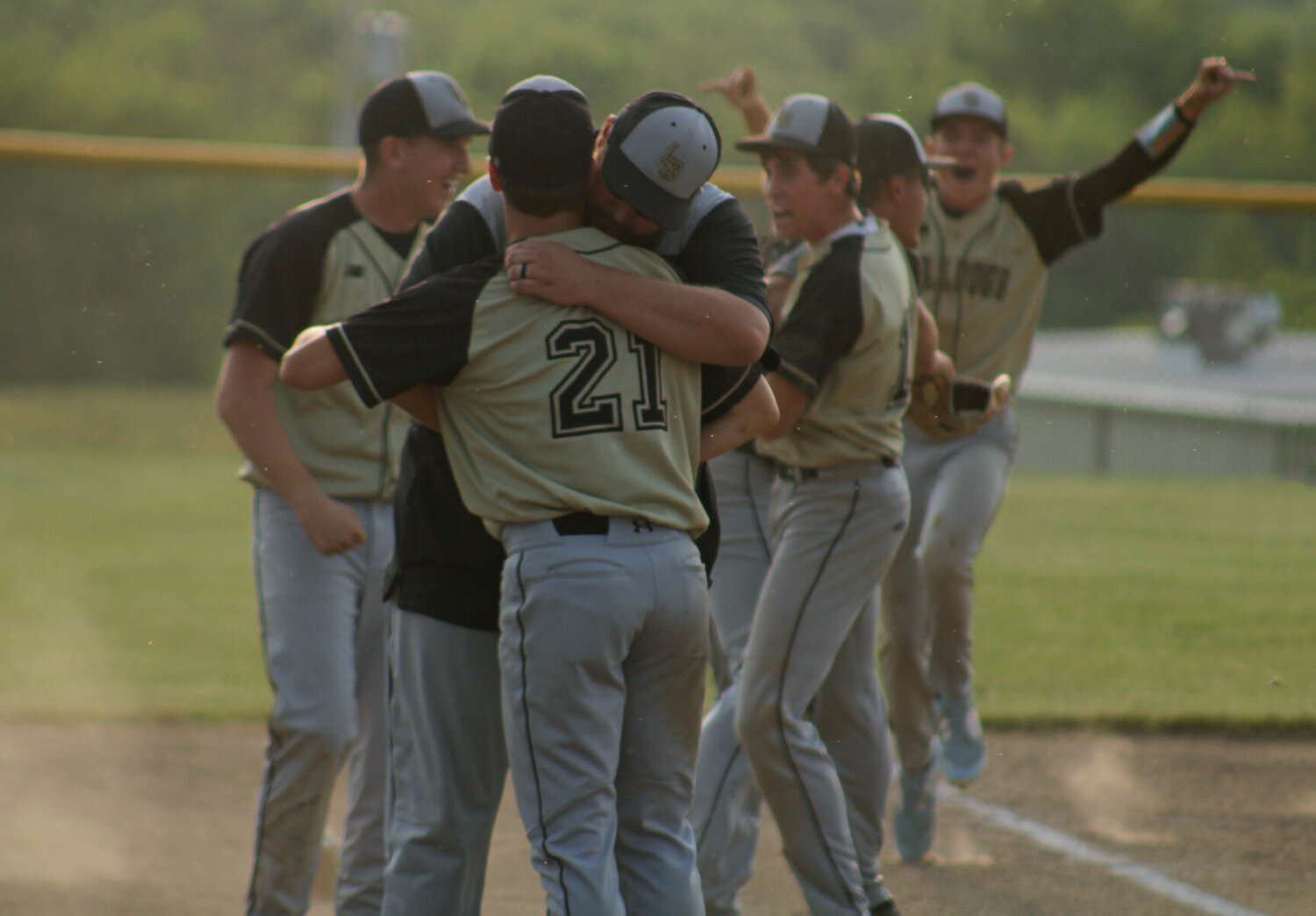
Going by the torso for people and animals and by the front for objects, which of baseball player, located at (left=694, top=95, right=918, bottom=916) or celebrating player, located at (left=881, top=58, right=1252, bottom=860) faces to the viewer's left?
the baseball player

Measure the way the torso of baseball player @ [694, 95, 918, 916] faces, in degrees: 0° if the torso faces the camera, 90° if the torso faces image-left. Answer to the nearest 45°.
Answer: approximately 90°

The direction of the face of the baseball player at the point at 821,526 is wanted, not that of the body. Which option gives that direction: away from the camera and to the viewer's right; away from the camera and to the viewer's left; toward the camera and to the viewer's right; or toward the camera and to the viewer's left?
toward the camera and to the viewer's left

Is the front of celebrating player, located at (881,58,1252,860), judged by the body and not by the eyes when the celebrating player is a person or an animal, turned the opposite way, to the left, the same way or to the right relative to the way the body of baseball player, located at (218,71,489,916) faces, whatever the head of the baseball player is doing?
to the right

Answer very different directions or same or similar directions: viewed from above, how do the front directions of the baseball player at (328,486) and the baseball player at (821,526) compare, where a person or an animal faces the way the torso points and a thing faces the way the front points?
very different directions

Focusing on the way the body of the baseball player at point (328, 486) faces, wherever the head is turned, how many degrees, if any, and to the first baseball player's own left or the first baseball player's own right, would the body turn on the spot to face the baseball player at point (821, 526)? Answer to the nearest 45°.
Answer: approximately 45° to the first baseball player's own left

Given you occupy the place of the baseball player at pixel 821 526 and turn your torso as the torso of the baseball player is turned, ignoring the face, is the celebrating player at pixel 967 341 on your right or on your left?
on your right

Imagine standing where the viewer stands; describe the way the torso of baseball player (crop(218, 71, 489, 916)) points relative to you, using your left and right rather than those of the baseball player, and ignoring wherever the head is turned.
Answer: facing the viewer and to the right of the viewer

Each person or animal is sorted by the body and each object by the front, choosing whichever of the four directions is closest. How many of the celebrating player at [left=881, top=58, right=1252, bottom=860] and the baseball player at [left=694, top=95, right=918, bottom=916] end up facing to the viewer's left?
1

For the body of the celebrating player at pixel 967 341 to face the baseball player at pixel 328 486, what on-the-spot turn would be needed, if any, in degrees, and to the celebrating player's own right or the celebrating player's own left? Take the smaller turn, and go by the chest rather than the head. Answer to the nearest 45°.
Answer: approximately 45° to the celebrating player's own right

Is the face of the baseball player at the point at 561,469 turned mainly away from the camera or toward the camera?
away from the camera

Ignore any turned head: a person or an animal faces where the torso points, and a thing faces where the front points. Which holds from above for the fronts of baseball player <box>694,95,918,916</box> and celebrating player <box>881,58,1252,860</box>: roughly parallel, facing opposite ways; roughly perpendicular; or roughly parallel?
roughly perpendicular

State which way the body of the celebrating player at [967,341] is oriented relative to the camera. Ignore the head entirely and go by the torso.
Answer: toward the camera
